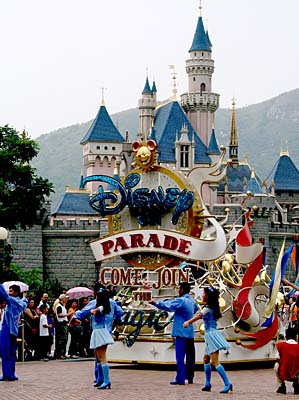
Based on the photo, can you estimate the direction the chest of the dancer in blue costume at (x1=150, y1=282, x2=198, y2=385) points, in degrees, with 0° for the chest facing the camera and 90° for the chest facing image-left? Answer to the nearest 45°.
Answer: approximately 135°

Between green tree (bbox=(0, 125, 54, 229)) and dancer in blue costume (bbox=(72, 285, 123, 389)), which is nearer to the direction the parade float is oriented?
the dancer in blue costume

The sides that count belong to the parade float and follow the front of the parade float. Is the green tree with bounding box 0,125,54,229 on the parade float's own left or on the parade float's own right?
on the parade float's own right

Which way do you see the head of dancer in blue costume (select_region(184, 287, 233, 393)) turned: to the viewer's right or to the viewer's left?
to the viewer's left

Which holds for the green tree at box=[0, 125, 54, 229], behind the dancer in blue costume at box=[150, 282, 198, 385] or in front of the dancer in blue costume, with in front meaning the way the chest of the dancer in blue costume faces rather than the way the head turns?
in front

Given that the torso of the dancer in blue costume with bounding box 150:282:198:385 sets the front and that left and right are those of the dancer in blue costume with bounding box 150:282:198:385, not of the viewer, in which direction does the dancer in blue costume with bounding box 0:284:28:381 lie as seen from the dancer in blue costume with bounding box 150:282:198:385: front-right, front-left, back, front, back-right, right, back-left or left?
front-left
